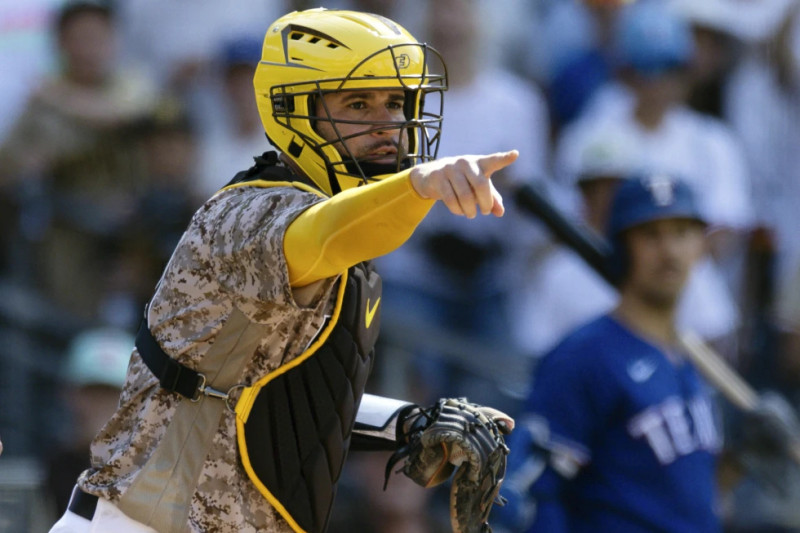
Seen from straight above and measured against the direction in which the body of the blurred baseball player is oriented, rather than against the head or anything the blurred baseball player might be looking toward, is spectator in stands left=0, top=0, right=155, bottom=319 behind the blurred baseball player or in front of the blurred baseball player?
behind

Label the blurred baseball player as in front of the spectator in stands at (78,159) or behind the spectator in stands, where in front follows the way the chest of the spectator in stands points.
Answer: in front

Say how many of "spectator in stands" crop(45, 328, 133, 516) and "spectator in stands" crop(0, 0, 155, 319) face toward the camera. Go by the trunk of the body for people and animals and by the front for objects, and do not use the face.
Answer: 2

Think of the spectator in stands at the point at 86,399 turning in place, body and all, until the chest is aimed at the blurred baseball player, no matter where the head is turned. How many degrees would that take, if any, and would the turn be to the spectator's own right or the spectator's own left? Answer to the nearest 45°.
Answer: approximately 45° to the spectator's own left

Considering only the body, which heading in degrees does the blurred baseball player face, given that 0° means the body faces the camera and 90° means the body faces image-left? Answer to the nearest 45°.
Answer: approximately 315°
